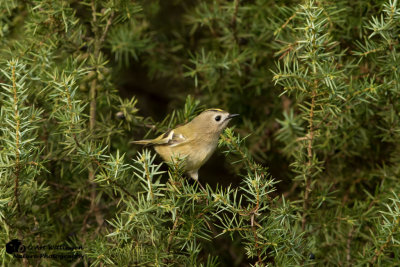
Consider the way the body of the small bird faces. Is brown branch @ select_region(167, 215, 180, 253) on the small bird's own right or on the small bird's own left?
on the small bird's own right

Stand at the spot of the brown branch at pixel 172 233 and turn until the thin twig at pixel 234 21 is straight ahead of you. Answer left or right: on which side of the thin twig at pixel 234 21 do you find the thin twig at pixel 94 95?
left

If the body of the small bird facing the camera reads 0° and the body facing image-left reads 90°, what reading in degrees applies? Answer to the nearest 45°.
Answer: approximately 270°
